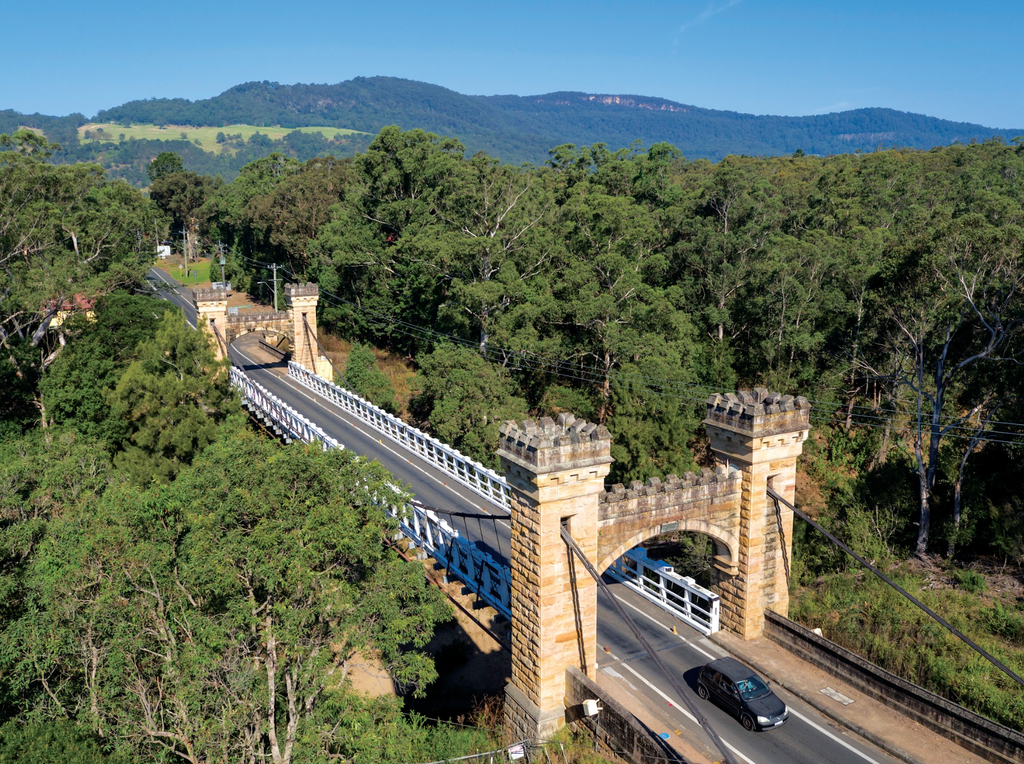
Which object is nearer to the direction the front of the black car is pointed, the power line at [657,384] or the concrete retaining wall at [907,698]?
the concrete retaining wall

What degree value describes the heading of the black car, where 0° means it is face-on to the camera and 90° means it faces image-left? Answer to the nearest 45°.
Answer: approximately 315°

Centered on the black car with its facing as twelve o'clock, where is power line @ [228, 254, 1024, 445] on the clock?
The power line is roughly at 7 o'clock from the black car.

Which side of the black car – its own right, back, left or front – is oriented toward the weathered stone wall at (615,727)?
right

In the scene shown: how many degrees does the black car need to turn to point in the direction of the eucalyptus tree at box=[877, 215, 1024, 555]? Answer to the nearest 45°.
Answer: approximately 135° to its left

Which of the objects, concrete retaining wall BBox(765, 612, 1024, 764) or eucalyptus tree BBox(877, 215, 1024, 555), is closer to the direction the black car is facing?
the concrete retaining wall
